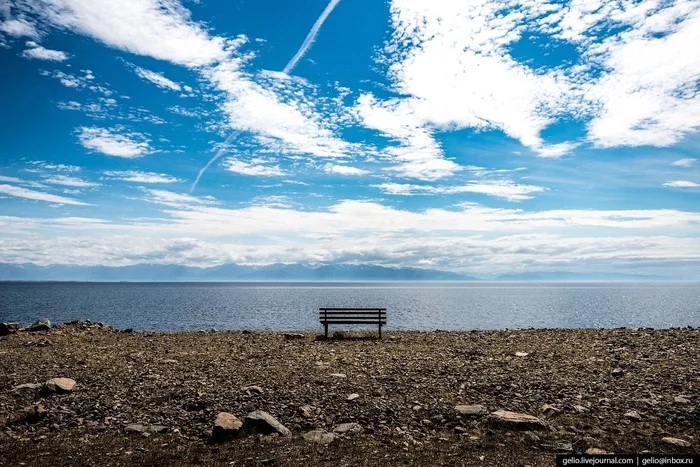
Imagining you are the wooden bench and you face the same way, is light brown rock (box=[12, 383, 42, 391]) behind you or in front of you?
behind

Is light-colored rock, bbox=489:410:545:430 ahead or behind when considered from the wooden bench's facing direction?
behind

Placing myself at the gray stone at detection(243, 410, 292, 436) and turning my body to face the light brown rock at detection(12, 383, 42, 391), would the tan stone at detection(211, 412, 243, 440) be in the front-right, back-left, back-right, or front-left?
front-left

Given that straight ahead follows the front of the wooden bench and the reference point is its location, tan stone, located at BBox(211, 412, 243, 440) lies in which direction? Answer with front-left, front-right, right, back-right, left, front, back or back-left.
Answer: back

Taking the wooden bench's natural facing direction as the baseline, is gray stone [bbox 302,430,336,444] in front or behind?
behind

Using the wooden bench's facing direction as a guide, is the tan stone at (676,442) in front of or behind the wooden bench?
behind

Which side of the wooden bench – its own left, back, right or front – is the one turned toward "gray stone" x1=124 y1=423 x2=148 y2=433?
back

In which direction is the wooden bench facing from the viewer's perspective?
away from the camera

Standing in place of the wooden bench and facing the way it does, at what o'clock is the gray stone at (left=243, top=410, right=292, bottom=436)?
The gray stone is roughly at 6 o'clock from the wooden bench.

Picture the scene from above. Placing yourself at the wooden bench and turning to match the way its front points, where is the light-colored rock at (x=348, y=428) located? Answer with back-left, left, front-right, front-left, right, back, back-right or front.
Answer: back

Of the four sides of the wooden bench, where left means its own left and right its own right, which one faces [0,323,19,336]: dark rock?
left
